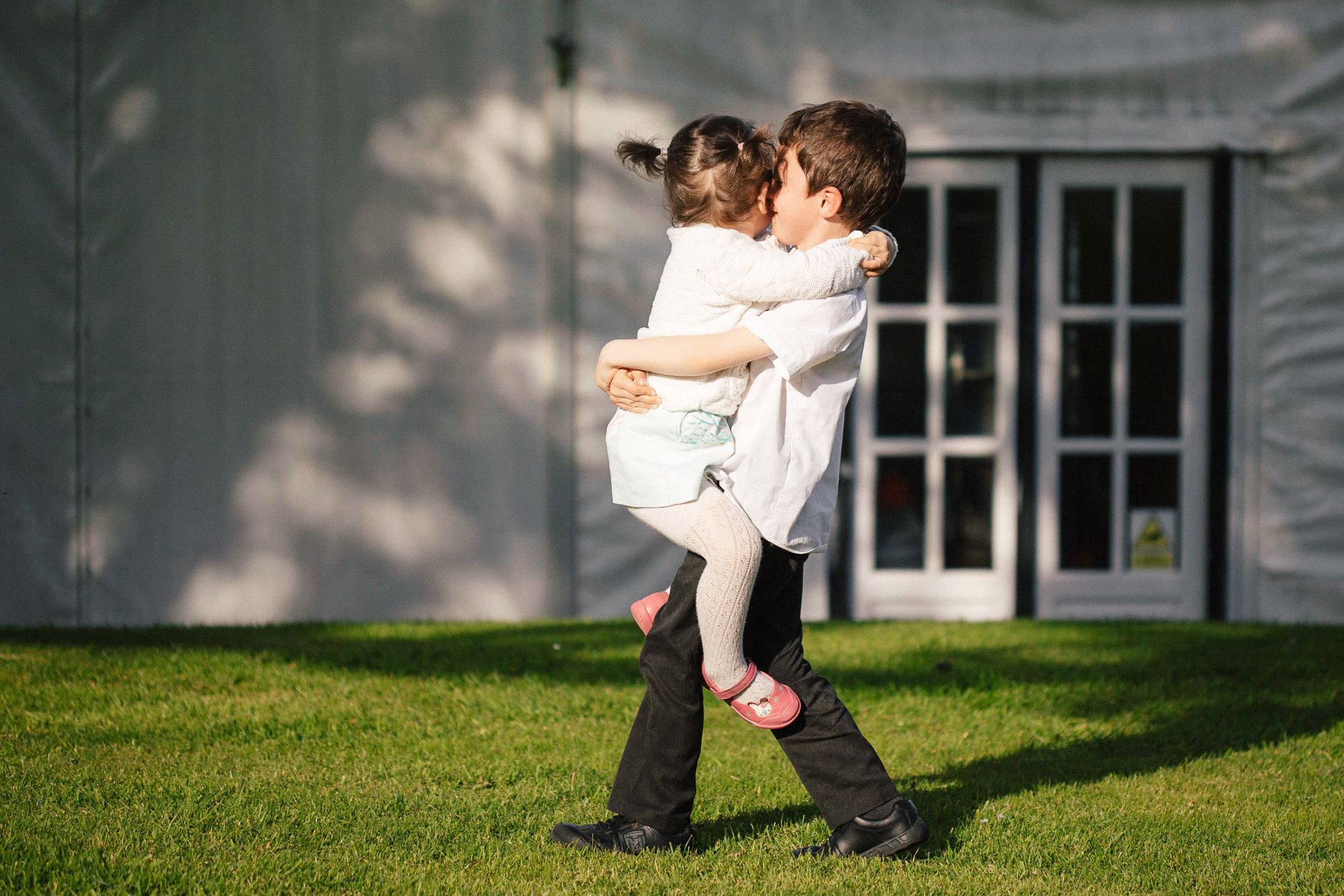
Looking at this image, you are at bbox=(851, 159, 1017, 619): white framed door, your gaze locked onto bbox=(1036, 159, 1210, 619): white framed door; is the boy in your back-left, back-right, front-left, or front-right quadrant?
back-right

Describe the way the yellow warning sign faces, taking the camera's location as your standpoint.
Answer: facing the viewer

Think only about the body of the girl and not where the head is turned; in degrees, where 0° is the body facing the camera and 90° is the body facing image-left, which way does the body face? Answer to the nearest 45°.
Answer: approximately 270°

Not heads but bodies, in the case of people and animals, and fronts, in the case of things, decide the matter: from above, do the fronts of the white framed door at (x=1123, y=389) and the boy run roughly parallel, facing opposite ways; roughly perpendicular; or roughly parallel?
roughly perpendicular

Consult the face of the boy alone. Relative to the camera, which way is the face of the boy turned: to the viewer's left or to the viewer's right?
to the viewer's left

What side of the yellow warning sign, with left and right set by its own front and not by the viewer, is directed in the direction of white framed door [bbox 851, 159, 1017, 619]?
right

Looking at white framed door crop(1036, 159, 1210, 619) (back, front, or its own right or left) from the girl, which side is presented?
front

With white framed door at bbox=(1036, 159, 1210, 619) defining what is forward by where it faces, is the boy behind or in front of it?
in front

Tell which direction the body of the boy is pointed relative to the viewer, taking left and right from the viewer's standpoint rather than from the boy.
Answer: facing to the left of the viewer

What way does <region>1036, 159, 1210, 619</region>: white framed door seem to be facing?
toward the camera

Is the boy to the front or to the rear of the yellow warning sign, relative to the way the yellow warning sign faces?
to the front
